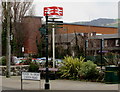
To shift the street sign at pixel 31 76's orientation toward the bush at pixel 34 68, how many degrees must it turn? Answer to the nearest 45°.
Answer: approximately 180°

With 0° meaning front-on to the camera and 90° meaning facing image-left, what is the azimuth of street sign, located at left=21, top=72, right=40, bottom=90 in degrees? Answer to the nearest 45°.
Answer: approximately 0°
